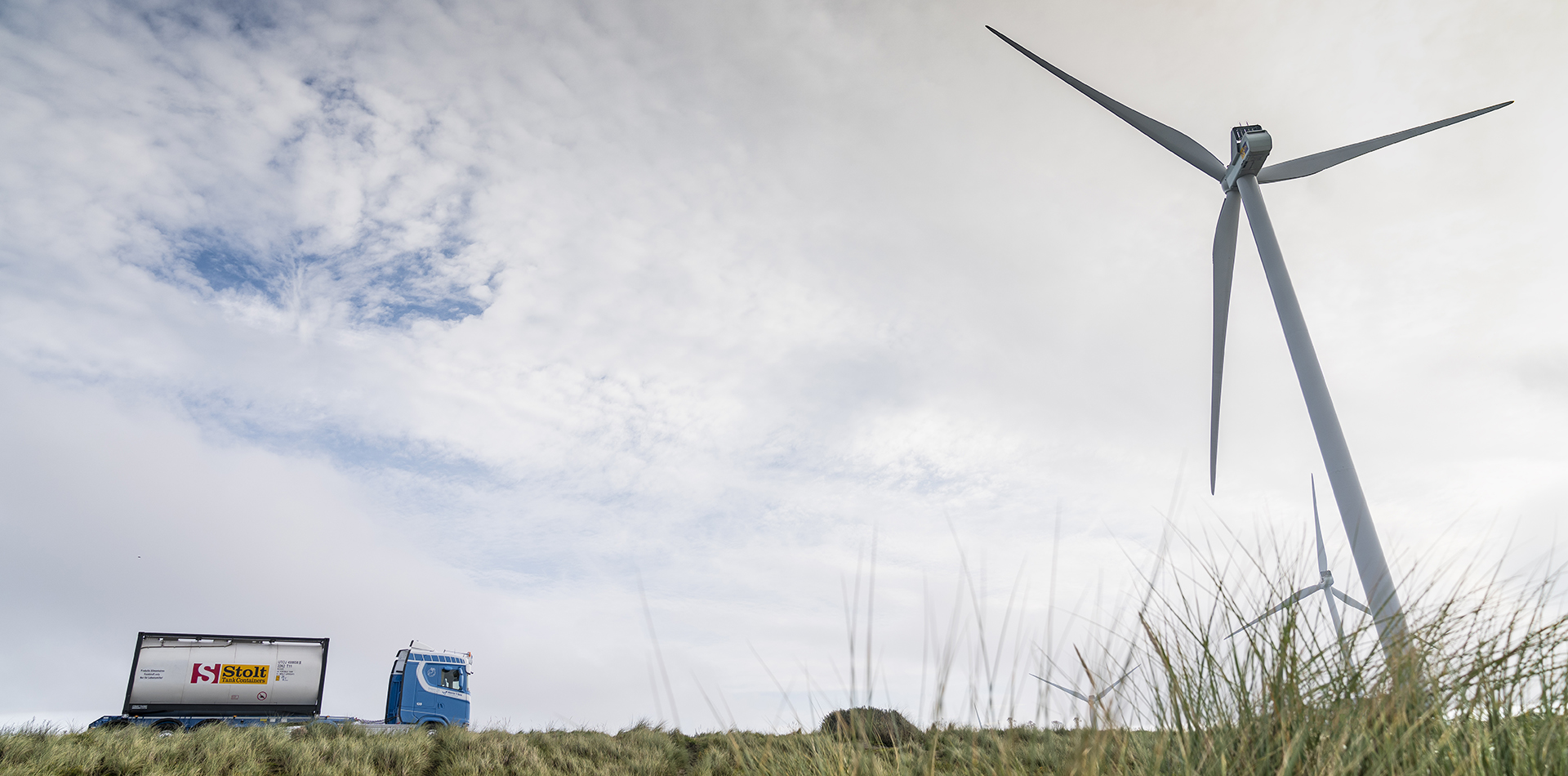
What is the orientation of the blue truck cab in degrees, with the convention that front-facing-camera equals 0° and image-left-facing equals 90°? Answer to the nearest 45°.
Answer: approximately 270°

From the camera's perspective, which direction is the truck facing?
to the viewer's right

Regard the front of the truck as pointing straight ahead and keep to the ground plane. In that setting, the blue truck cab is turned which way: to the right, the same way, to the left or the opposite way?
the same way
